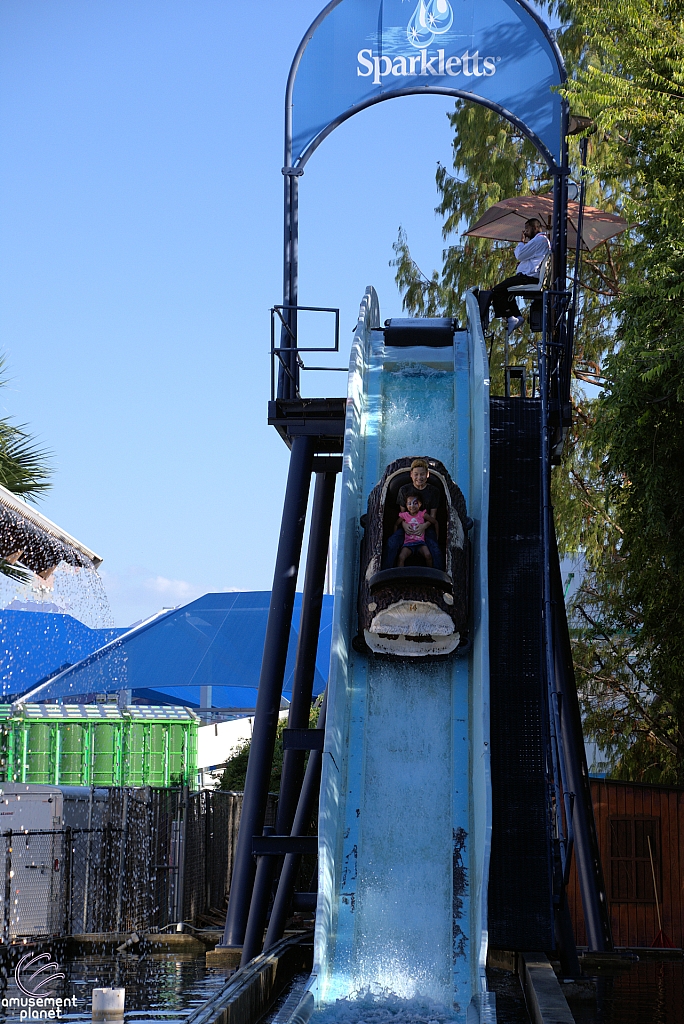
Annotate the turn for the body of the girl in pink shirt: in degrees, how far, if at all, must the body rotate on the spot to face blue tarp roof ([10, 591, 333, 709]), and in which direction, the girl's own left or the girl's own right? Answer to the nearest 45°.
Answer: approximately 180°

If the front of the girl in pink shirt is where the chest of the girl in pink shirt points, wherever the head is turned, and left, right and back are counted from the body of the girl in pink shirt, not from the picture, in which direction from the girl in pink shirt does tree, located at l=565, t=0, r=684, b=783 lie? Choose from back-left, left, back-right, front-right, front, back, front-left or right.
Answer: back-left

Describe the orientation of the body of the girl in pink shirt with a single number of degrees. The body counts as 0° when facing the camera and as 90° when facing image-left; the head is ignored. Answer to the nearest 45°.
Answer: approximately 0°

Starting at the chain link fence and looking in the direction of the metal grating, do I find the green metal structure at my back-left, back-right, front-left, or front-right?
back-left
